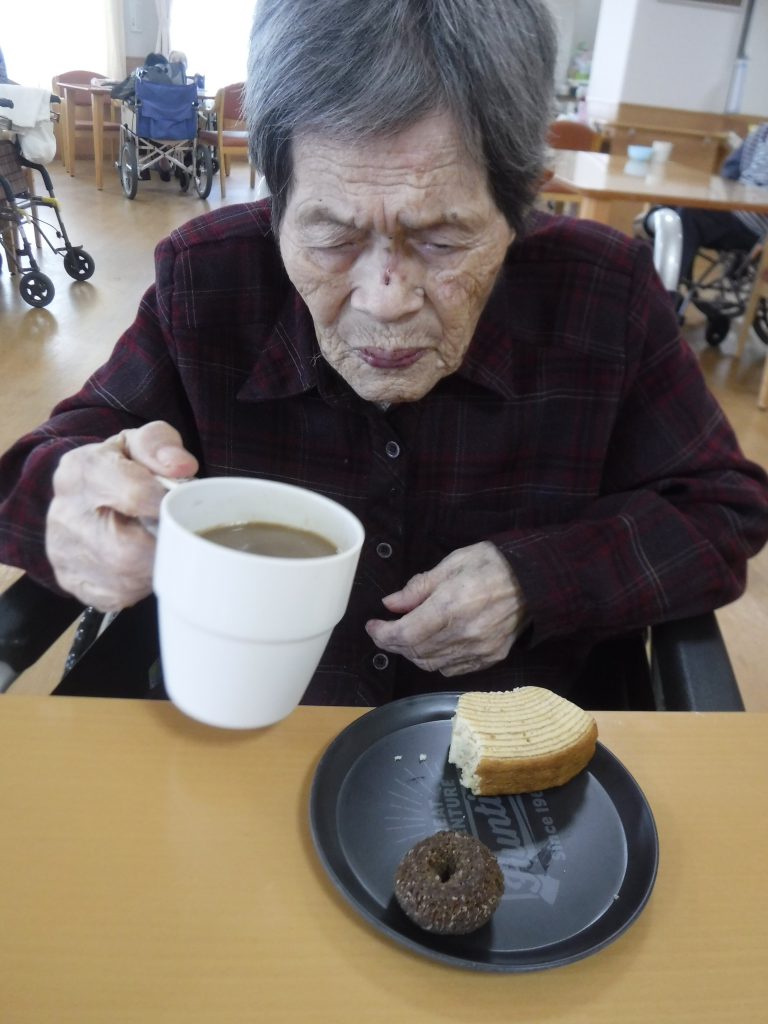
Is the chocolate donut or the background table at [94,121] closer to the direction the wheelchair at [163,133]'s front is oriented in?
the background table

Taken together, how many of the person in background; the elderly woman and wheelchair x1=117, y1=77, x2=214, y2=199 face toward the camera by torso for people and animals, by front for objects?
1

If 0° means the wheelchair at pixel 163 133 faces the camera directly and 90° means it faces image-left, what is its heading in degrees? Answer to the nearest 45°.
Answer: approximately 180°

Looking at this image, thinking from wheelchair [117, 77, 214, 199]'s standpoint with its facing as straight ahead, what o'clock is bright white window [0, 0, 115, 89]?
The bright white window is roughly at 11 o'clock from the wheelchair.

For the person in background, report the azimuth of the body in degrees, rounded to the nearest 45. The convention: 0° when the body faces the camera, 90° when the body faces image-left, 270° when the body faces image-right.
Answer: approximately 90°

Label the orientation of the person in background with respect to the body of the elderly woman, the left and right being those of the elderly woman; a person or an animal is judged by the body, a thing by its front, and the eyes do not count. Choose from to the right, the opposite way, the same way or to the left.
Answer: to the right

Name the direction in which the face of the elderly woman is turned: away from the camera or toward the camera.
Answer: toward the camera

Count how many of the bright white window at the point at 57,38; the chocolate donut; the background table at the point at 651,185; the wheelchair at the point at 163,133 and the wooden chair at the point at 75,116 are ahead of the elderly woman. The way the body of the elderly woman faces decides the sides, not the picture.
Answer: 1

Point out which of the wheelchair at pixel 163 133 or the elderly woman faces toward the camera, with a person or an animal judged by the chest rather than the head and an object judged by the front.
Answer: the elderly woman

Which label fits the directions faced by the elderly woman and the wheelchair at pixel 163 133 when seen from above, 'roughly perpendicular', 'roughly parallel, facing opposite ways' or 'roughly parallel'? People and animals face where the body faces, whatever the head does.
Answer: roughly parallel, facing opposite ways

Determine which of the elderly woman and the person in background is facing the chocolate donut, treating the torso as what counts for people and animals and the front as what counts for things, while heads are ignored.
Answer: the elderly woman

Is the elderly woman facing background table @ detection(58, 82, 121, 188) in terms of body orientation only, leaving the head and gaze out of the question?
no

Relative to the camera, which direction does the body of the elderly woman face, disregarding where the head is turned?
toward the camera

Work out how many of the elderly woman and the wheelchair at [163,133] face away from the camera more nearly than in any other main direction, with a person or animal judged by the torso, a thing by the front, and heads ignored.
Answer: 1

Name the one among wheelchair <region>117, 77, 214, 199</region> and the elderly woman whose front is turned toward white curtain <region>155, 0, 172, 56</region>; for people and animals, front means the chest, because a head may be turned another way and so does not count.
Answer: the wheelchair

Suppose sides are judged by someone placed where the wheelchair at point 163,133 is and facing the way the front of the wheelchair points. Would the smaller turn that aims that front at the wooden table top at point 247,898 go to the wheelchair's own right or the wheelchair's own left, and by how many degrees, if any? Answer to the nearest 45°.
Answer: approximately 180°

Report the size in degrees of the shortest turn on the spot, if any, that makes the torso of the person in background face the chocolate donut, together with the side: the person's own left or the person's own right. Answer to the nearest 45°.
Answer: approximately 90° to the person's own left
